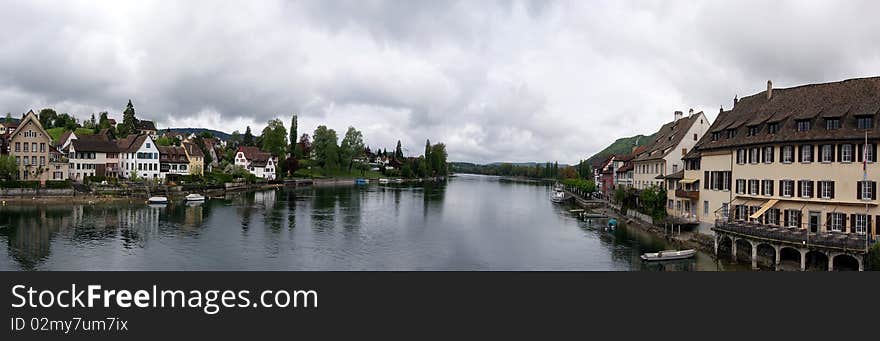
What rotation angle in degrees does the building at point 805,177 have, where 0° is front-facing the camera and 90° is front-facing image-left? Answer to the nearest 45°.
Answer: approximately 45°
